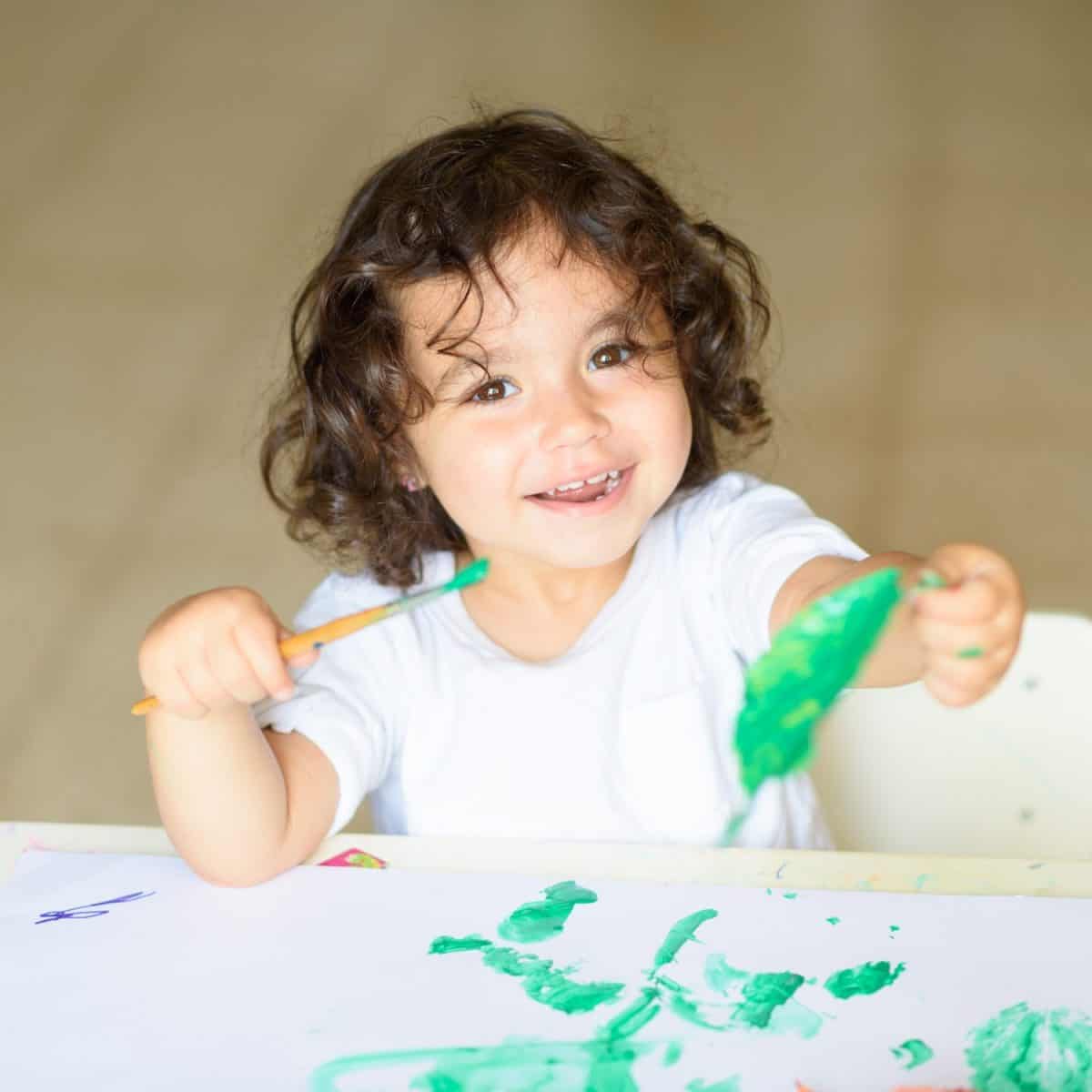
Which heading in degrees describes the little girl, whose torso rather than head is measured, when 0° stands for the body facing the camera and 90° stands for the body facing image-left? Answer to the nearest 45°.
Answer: approximately 0°
